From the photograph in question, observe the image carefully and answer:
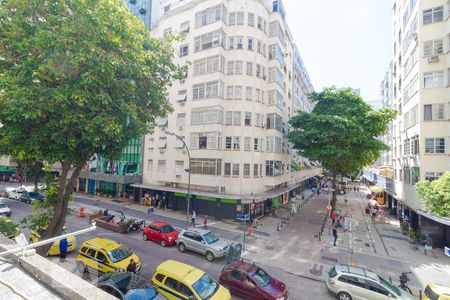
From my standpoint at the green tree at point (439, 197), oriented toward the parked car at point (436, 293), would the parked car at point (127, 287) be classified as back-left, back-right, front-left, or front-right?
front-right

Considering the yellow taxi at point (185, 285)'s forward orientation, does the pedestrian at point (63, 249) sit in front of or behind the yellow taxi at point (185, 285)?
behind

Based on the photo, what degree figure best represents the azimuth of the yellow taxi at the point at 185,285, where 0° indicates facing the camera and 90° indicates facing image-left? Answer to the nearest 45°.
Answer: approximately 315°

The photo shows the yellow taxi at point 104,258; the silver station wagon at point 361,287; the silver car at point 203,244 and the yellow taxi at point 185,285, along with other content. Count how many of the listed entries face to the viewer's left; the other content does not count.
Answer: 0

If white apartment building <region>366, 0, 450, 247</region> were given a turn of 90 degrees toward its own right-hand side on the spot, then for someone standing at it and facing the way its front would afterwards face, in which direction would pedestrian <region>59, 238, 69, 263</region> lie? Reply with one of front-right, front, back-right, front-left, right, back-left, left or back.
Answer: left

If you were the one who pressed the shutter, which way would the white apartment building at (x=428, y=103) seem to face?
facing the viewer and to the left of the viewer

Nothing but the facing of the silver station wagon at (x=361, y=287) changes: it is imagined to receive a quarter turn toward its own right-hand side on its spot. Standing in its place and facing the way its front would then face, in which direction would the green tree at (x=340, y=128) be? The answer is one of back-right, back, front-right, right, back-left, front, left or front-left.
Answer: back-right
